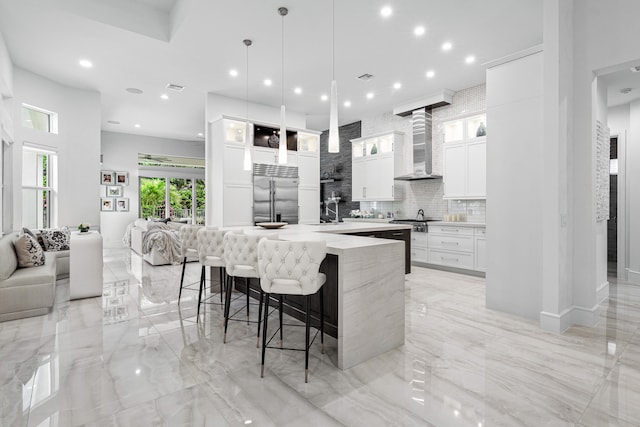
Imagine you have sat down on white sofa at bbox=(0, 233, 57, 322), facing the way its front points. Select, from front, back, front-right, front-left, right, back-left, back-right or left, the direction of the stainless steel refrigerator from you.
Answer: front-left

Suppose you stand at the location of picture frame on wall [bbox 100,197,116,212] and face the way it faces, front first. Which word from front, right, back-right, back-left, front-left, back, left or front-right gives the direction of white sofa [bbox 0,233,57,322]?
front

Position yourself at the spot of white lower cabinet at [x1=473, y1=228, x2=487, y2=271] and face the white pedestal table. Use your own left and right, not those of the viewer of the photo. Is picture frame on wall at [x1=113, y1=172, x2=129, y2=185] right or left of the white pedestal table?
right

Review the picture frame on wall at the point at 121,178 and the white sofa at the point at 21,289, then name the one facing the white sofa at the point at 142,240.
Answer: the picture frame on wall

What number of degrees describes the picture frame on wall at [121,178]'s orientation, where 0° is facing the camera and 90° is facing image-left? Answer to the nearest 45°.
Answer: approximately 0°

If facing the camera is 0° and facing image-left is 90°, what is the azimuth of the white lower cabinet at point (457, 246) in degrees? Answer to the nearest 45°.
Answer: approximately 45°

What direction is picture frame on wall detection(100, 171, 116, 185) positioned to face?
toward the camera

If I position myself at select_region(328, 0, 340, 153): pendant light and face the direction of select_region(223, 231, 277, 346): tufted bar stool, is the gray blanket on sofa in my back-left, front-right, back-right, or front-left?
front-right

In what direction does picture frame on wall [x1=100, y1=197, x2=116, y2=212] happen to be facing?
toward the camera

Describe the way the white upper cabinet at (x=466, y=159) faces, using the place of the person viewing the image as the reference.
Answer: facing the viewer and to the left of the viewer

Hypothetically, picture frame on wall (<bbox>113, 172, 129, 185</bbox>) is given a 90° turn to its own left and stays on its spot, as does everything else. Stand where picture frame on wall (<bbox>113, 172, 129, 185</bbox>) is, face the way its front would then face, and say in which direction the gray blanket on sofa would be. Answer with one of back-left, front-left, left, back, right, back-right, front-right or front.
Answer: right

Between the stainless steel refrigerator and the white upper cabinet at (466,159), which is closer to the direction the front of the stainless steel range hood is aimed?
the stainless steel refrigerator

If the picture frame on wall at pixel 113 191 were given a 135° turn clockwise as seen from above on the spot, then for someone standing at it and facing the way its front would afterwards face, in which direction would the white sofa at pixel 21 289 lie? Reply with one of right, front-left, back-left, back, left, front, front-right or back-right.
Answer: back-left

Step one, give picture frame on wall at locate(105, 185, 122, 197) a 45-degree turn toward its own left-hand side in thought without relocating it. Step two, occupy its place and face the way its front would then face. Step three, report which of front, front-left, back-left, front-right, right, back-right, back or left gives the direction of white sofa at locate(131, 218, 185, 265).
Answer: front-right

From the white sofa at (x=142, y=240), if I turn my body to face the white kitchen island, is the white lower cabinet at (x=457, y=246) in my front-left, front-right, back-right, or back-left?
front-left

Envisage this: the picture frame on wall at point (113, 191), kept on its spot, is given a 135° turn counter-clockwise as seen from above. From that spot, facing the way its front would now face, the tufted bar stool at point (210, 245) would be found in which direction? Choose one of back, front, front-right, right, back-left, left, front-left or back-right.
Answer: back-right

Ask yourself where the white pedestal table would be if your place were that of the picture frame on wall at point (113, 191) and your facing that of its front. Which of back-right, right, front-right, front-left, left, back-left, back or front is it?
front

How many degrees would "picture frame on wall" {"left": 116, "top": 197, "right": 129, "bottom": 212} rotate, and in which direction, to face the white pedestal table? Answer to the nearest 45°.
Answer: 0° — it already faces it
